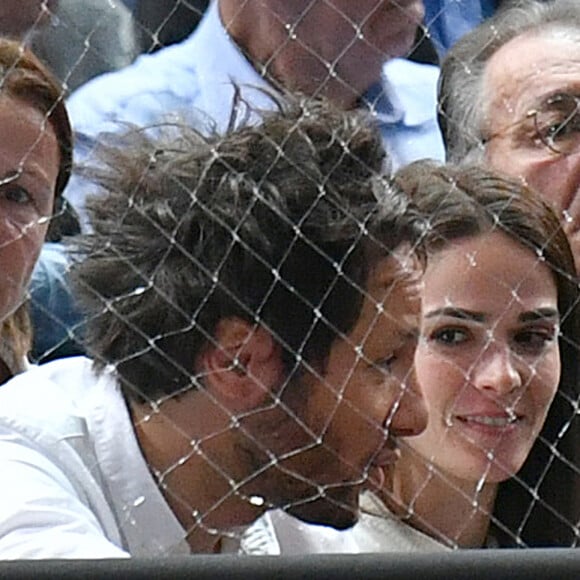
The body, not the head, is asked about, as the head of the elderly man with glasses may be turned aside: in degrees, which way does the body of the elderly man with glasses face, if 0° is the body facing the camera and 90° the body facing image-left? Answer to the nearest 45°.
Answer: approximately 315°
